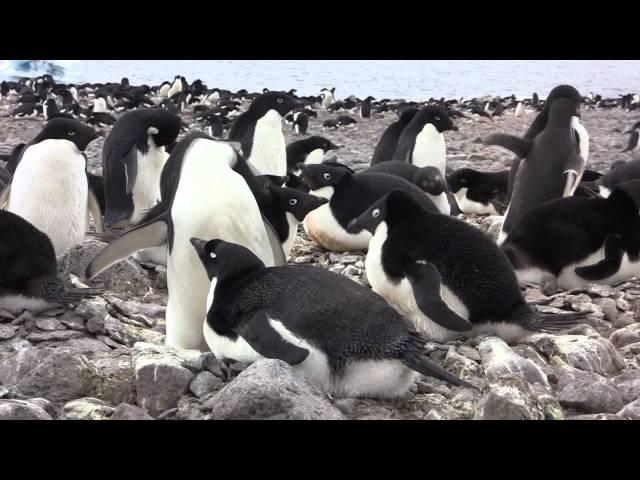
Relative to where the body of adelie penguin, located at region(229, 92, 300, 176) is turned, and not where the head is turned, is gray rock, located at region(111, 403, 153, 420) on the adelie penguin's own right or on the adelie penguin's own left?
on the adelie penguin's own right

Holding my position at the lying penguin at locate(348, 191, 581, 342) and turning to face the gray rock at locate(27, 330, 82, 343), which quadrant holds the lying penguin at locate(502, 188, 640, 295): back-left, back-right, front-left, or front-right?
back-right

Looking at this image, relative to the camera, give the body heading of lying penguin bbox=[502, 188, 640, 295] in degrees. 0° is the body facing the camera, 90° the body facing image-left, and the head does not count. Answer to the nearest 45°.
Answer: approximately 270°

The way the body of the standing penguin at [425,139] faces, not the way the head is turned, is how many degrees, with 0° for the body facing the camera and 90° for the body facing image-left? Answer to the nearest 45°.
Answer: approximately 315°

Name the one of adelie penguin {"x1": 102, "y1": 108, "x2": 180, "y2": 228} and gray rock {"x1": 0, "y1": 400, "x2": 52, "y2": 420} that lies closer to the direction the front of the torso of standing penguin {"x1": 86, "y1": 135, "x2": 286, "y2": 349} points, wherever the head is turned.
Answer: the gray rock

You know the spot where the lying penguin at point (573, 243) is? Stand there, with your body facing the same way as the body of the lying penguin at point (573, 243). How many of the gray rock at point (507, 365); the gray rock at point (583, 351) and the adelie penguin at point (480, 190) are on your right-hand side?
2

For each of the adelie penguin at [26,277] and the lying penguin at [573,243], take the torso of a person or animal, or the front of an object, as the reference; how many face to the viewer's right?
1

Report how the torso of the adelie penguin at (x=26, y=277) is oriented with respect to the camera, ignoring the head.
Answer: to the viewer's left

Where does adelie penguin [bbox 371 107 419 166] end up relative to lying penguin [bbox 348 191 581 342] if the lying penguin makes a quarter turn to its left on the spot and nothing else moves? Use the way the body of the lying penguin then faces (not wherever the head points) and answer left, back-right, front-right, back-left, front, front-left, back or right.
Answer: back
